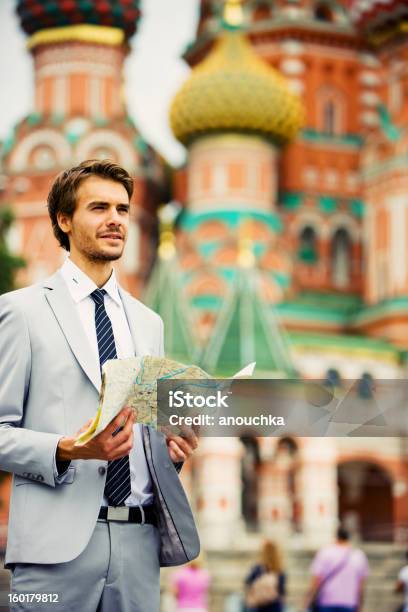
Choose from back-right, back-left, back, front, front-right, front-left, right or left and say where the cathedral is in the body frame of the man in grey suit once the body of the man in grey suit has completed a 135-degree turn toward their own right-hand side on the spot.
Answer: right

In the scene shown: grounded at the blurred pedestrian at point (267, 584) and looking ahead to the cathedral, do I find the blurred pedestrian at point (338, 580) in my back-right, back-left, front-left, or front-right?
back-right

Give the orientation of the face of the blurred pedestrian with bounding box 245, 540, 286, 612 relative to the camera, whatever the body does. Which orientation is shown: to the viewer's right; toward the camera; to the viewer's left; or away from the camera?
away from the camera
